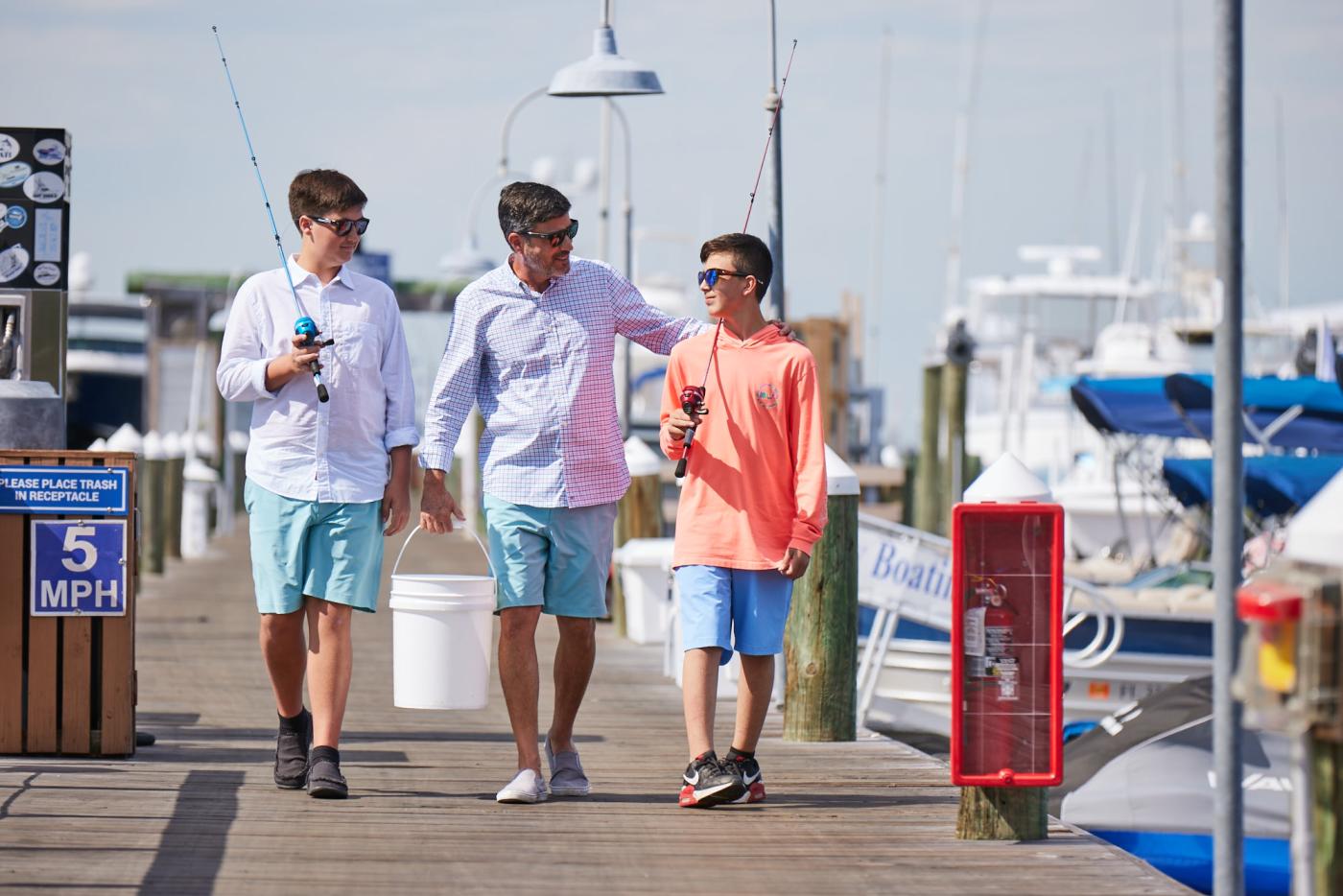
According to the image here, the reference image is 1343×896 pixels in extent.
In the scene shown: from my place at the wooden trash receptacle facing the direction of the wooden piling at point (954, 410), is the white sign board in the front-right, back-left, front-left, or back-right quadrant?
front-right

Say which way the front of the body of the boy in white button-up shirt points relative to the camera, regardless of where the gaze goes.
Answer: toward the camera

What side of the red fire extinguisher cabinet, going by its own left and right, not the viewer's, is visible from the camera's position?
front

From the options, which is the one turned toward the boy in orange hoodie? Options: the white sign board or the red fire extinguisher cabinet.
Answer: the white sign board

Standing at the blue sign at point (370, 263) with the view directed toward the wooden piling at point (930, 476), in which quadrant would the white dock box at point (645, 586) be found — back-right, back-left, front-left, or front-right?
front-right

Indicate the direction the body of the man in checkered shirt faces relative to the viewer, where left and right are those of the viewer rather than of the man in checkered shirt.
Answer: facing the viewer

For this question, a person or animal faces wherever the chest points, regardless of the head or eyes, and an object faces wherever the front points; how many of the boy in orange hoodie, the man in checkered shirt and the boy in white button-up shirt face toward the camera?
3

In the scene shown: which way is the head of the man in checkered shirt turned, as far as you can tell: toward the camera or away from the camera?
toward the camera

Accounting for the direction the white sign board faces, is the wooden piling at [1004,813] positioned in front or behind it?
in front

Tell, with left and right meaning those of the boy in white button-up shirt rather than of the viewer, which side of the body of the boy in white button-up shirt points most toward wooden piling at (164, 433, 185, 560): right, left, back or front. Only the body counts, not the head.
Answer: back

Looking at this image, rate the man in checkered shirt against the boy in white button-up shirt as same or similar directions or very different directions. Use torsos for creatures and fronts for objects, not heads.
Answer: same or similar directions
